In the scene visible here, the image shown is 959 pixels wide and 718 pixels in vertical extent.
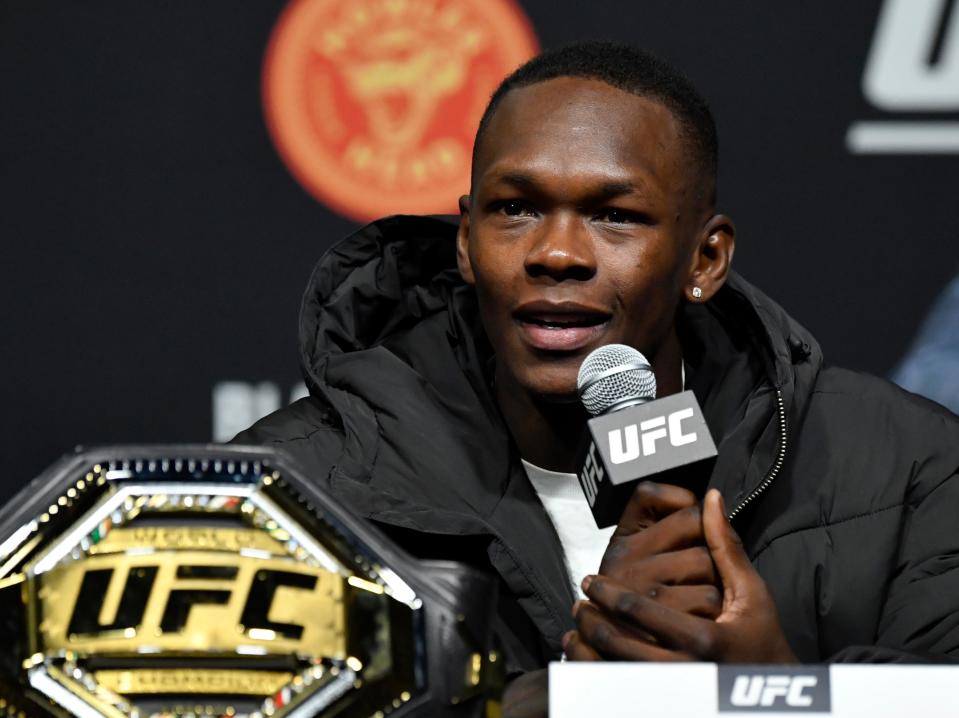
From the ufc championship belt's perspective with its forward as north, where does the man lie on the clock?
The man is roughly at 7 o'clock from the ufc championship belt.

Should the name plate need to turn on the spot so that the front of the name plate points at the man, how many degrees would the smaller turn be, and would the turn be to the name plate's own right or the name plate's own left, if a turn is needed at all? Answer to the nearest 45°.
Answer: approximately 180°

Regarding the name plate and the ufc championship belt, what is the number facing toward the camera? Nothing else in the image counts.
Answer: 2

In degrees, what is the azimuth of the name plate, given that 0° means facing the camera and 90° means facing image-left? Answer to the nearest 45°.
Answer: approximately 0°
